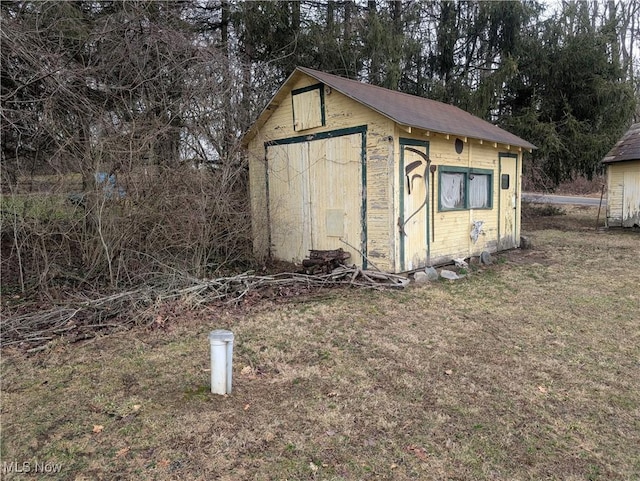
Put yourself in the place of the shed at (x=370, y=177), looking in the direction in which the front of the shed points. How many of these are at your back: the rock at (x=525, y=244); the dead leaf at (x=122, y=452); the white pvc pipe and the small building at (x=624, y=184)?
2

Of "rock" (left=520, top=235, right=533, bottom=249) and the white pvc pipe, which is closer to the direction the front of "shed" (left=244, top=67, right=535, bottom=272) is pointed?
the white pvc pipe

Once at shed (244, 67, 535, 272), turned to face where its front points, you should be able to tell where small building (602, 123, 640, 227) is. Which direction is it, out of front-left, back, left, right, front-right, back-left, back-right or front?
back

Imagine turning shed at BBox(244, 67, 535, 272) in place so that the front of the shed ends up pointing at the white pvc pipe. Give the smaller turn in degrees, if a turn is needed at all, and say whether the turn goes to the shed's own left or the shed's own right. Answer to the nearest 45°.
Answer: approximately 45° to the shed's own left

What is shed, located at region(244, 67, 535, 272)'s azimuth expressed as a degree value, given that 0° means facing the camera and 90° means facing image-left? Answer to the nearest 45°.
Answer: approximately 45°

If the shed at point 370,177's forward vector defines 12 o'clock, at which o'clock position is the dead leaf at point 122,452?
The dead leaf is roughly at 11 o'clock from the shed.

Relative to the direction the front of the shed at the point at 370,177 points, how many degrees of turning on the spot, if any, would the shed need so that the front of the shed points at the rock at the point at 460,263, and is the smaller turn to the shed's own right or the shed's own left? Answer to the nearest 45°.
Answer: approximately 135° to the shed's own left
